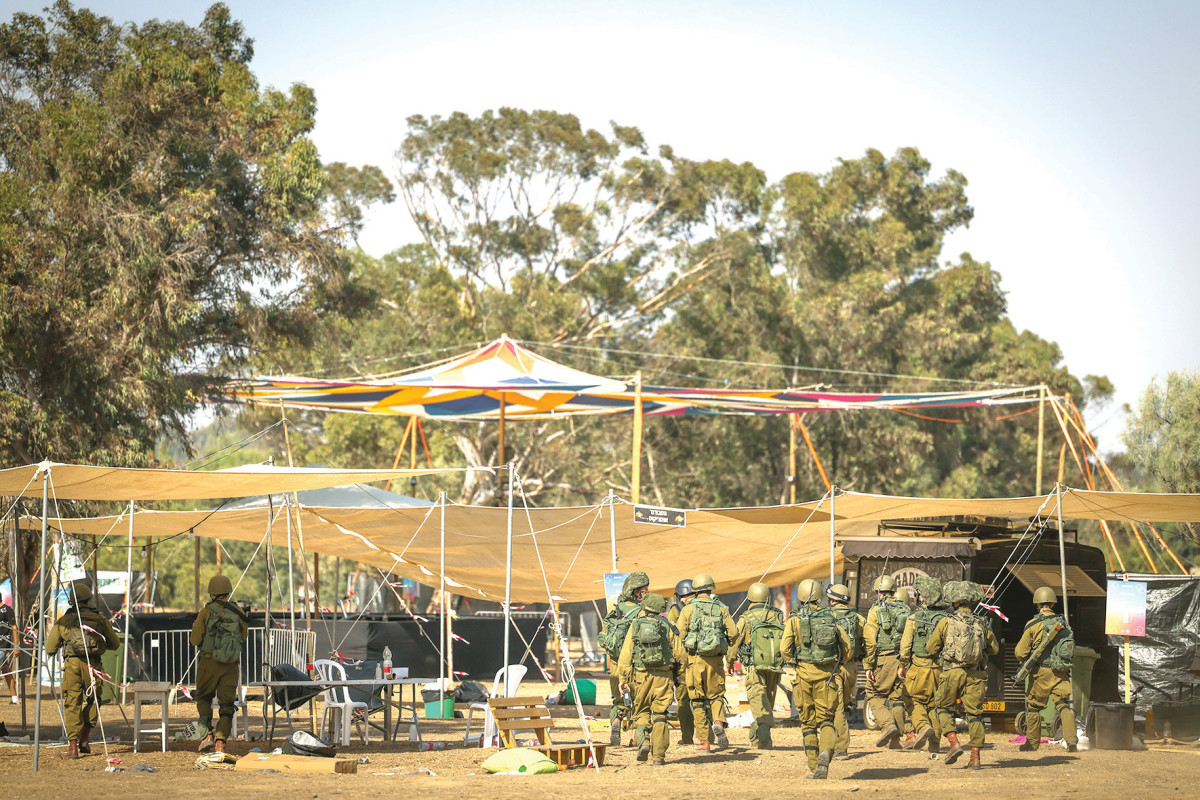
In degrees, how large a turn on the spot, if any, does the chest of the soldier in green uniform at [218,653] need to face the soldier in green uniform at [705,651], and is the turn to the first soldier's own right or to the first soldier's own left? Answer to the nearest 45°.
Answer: approximately 90° to the first soldier's own right

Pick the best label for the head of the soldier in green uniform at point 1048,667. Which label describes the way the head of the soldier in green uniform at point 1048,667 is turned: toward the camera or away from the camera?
away from the camera

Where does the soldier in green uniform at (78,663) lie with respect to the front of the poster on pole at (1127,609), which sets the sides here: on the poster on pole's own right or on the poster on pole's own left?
on the poster on pole's own right

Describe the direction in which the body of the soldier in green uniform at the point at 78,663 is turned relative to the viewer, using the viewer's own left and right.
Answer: facing away from the viewer

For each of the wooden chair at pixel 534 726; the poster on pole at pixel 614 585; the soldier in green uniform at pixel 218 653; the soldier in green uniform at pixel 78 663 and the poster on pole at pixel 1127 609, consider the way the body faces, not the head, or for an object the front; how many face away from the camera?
2

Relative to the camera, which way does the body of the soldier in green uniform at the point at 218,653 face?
away from the camera

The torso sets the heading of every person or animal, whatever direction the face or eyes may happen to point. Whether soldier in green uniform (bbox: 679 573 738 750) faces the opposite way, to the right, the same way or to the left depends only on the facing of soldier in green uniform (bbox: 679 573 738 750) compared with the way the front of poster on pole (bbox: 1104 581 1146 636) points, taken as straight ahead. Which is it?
the opposite way

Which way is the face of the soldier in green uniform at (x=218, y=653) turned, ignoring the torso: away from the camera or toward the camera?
away from the camera

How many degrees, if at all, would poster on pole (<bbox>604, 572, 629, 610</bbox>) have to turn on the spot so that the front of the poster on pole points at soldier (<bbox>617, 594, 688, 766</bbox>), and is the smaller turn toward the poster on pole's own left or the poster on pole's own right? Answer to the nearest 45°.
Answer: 0° — it already faces them

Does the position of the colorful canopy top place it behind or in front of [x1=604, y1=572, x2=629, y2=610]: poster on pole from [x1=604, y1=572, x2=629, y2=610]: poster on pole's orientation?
behind

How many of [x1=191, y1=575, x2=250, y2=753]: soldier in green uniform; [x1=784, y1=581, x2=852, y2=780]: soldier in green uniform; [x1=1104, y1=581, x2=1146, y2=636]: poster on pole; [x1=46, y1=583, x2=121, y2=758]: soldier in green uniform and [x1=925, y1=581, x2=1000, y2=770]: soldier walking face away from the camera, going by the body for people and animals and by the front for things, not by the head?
4

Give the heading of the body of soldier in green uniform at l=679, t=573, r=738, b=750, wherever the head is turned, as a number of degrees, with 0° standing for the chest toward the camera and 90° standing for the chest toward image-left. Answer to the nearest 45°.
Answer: approximately 180°
